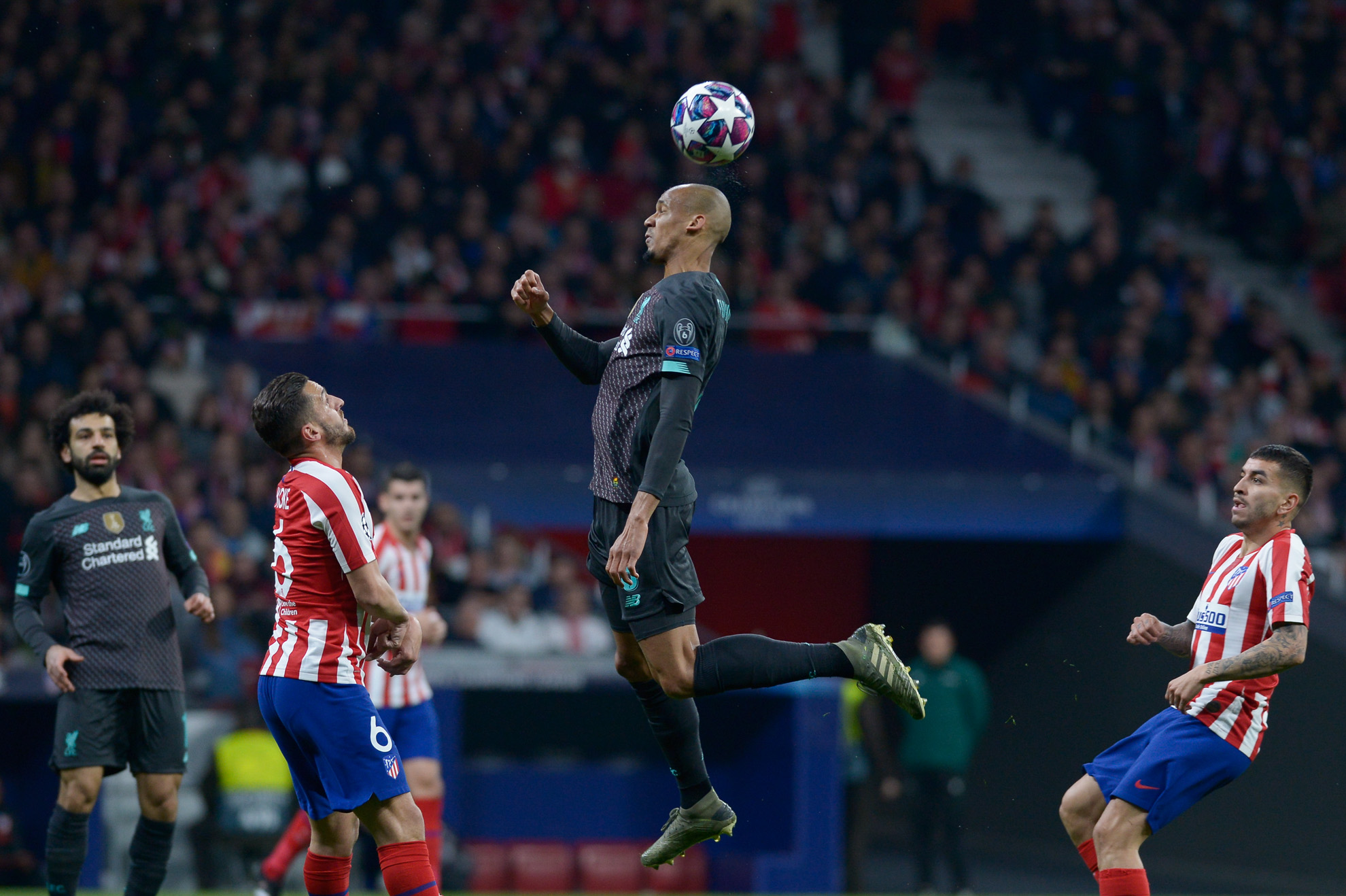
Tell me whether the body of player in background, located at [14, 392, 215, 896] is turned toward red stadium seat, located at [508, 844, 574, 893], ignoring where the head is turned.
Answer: no

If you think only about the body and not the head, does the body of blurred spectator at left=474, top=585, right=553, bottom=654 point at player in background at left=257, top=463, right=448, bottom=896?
yes

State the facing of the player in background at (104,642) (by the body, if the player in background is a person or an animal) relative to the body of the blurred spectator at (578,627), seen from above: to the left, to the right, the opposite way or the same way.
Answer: the same way

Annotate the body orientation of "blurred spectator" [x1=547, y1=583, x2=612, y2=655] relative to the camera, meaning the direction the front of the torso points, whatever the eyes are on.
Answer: toward the camera

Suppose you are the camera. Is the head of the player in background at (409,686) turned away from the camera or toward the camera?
toward the camera

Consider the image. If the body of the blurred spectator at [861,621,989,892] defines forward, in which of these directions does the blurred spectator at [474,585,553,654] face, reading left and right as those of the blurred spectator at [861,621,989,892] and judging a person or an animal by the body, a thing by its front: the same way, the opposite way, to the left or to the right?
the same way

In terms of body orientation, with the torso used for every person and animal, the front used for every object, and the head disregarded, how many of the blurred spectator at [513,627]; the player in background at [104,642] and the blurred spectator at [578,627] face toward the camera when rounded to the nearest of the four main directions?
3

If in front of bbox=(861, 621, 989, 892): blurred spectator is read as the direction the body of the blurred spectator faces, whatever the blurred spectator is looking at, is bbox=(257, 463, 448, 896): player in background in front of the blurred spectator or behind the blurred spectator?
in front

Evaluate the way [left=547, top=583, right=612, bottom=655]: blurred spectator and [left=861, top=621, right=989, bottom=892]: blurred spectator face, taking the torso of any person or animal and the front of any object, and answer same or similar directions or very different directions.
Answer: same or similar directions

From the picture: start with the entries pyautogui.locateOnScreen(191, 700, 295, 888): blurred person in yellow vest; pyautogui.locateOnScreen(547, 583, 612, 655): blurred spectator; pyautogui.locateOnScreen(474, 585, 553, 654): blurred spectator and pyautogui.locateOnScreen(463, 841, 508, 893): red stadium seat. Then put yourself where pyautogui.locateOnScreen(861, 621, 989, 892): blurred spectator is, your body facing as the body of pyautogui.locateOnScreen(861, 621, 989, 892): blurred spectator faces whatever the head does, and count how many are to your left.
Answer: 0

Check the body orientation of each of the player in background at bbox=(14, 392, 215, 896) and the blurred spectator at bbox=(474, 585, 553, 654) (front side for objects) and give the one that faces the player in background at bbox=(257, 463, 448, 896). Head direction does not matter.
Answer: the blurred spectator

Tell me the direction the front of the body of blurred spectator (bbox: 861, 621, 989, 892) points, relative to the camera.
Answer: toward the camera

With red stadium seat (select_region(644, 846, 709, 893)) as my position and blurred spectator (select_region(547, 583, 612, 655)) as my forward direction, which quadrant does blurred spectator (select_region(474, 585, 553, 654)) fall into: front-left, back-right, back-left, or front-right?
front-left

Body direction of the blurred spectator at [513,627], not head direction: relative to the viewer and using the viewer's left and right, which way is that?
facing the viewer

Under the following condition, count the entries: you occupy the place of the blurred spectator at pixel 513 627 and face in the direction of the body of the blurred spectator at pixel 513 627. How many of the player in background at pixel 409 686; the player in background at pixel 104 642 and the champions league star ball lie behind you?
0

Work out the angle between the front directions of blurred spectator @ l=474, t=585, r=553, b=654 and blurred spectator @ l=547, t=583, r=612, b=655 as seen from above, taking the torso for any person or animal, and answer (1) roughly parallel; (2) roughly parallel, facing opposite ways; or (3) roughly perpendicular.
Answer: roughly parallel

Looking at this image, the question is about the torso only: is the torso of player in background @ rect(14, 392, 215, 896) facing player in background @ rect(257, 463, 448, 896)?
no

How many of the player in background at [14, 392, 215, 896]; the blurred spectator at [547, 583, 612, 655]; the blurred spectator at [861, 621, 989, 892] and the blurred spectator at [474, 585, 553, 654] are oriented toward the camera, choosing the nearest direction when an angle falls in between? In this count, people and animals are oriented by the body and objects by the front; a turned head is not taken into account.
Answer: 4

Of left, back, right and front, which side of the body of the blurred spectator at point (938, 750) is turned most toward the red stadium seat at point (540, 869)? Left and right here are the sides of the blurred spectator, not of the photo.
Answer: right
